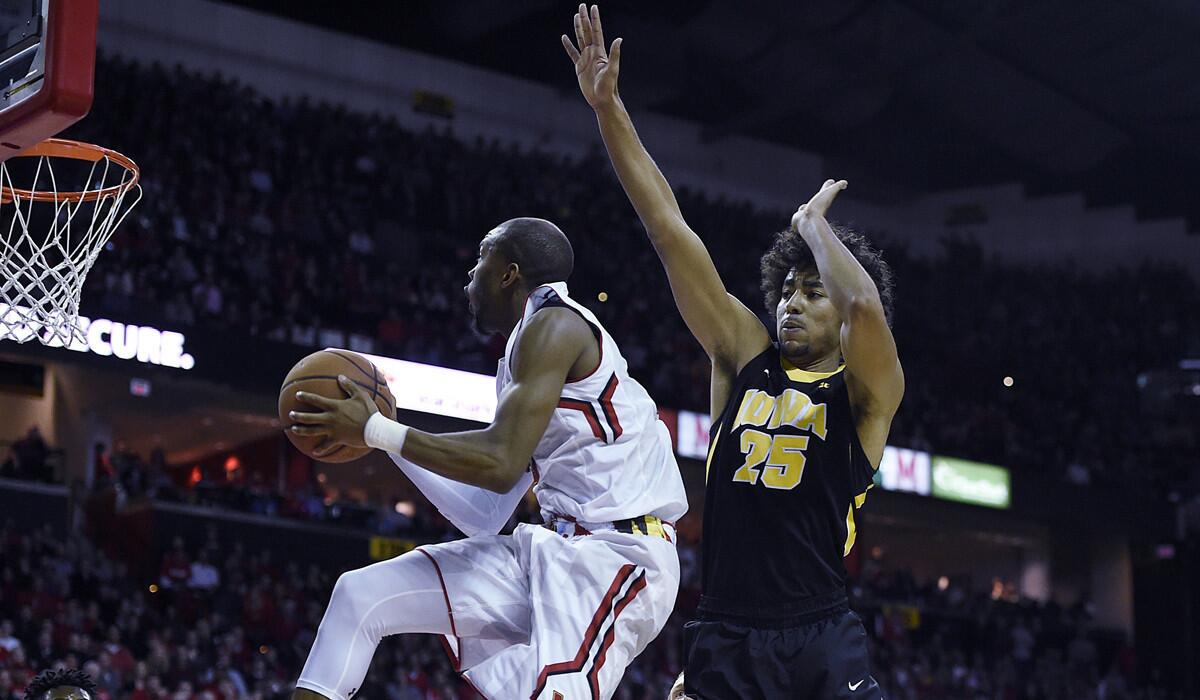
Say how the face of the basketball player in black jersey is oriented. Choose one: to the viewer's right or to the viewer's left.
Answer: to the viewer's left

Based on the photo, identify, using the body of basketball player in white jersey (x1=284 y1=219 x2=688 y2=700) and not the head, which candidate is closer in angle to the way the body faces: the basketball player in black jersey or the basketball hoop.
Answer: the basketball hoop

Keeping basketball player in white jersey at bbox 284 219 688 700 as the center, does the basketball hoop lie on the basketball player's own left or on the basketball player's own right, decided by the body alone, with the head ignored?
on the basketball player's own right

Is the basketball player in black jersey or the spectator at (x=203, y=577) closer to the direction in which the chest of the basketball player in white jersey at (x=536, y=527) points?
the spectator

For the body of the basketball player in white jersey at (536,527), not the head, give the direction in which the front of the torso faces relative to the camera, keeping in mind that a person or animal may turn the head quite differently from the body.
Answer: to the viewer's left

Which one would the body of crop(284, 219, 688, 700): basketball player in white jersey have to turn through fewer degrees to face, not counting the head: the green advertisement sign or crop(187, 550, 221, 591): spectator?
the spectator

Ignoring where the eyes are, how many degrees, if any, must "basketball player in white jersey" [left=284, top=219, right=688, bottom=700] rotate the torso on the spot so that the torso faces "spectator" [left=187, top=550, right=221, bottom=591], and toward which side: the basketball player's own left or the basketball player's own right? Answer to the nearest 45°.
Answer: approximately 90° to the basketball player's own right

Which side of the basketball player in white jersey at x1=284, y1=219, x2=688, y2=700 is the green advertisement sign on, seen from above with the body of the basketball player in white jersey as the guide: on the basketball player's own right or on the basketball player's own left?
on the basketball player's own right

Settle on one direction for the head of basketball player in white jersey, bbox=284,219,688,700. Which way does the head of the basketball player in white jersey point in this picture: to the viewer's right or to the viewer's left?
to the viewer's left

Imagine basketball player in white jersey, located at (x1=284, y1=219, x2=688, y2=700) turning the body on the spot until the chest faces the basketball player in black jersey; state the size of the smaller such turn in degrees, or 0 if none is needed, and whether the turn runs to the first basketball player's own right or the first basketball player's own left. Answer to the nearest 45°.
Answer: approximately 180°
